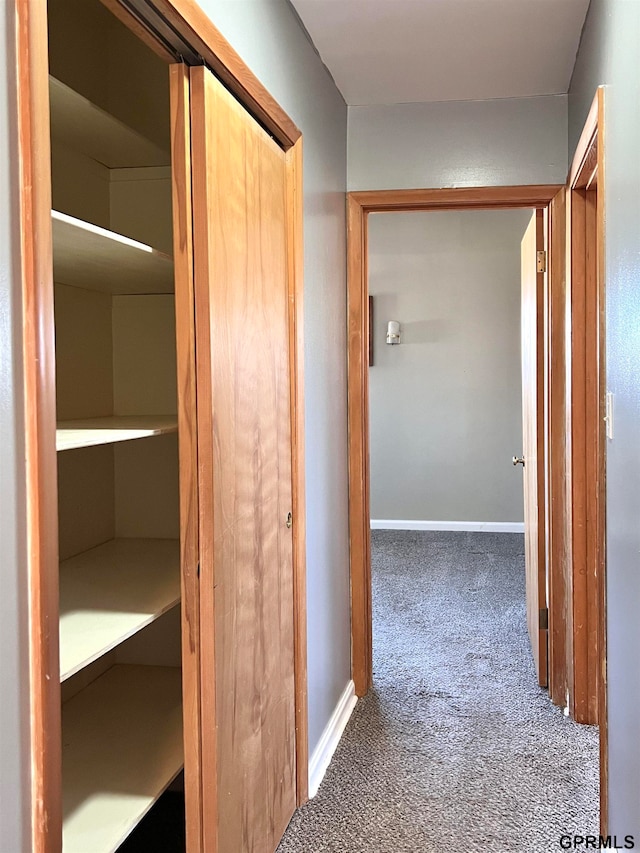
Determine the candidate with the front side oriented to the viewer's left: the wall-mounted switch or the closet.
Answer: the wall-mounted switch

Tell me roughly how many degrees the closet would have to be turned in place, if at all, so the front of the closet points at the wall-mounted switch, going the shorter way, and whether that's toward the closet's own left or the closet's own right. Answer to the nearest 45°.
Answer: approximately 45° to the closet's own left

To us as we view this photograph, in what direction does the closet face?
facing the viewer and to the right of the viewer

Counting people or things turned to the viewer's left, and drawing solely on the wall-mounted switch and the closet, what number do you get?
1

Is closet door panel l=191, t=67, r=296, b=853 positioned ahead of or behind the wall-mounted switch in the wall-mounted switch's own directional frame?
ahead

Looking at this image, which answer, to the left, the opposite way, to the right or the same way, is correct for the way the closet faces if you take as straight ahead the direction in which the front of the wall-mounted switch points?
the opposite way

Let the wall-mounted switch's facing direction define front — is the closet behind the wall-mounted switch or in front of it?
in front

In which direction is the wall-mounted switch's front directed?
to the viewer's left
